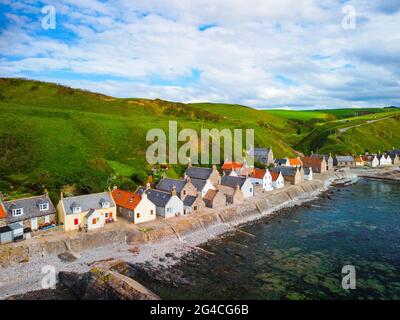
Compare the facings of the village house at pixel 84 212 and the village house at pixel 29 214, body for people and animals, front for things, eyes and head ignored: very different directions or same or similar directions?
same or similar directions

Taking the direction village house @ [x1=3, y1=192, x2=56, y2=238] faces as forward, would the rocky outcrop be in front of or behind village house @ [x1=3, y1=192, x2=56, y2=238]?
in front

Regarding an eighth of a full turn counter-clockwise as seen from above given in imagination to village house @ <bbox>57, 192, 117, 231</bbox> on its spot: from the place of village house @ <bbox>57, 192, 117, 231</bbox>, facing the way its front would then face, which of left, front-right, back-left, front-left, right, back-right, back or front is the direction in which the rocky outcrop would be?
right

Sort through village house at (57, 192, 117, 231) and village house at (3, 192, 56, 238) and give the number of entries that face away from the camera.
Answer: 0

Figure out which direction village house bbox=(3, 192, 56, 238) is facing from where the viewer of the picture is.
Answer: facing the viewer and to the right of the viewer

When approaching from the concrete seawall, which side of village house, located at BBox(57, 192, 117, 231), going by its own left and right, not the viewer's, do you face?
front
